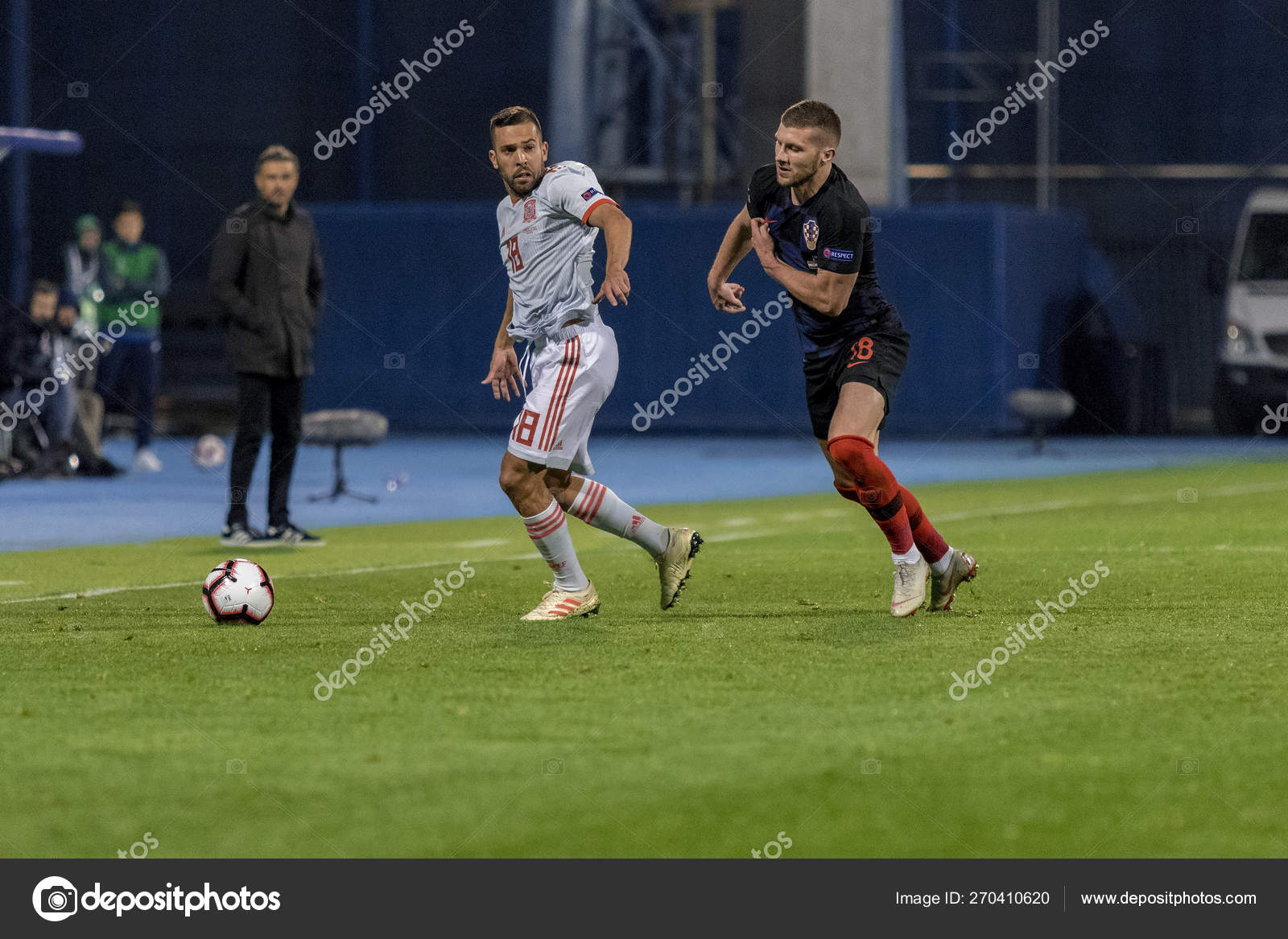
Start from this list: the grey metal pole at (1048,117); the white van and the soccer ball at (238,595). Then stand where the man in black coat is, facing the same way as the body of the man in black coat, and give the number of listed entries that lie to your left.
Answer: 2

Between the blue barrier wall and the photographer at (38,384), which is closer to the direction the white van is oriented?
the photographer

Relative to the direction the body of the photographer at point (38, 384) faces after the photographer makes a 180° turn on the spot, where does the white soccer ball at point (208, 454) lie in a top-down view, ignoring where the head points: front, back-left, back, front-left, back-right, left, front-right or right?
right

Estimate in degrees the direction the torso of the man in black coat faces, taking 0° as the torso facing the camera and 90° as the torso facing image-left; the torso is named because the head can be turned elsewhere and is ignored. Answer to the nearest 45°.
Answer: approximately 315°

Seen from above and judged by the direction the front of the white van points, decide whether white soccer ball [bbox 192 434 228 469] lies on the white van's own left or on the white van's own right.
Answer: on the white van's own right

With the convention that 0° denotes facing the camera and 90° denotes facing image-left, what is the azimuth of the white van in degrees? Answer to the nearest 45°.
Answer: approximately 0°

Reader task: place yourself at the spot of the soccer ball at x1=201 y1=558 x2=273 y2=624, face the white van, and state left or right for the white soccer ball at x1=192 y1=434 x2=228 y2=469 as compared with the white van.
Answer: left

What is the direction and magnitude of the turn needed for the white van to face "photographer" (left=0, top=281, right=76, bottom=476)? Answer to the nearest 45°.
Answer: approximately 45° to its right

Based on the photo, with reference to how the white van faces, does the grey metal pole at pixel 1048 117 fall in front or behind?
behind

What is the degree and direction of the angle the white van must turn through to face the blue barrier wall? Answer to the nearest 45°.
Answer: approximately 90° to its right

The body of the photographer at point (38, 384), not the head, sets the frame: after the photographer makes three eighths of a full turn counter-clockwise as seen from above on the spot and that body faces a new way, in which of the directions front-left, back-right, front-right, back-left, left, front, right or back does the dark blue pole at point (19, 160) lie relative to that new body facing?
front

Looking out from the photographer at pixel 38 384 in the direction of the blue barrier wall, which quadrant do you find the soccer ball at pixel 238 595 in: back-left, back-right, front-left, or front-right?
back-right
